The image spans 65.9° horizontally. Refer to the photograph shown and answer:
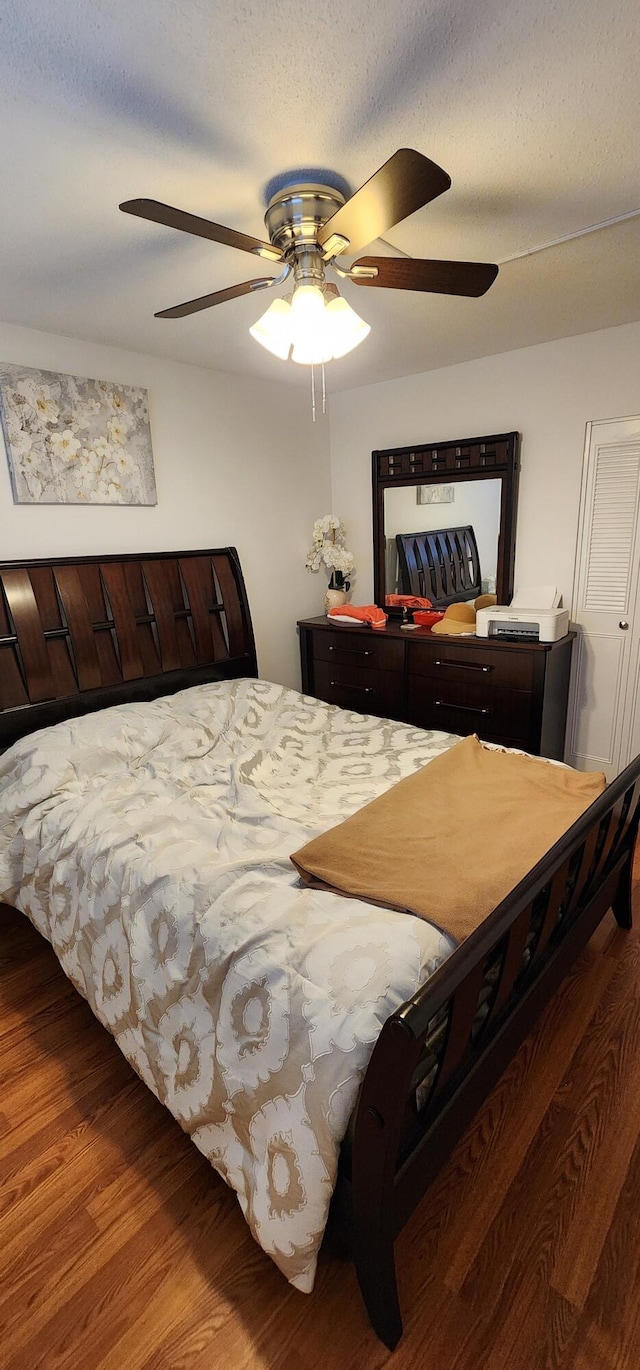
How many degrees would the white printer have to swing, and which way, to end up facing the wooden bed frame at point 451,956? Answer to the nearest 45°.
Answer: approximately 45° to its left

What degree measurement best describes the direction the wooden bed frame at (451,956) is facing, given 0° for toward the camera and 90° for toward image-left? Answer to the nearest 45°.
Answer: approximately 315°

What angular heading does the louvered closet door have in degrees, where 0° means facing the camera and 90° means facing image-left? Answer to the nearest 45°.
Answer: approximately 45°

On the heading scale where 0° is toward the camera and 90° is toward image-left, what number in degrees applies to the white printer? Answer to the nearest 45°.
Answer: approximately 45°

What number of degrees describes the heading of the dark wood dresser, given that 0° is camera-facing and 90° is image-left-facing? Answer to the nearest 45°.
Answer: approximately 45°
